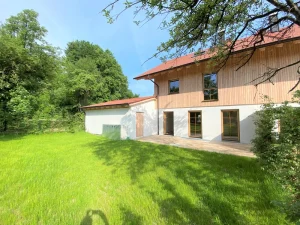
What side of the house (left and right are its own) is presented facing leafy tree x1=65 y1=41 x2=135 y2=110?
right

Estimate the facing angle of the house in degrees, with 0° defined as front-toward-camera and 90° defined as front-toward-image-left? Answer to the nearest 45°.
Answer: approximately 45°

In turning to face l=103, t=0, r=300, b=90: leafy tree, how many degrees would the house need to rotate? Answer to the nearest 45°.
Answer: approximately 45° to its left

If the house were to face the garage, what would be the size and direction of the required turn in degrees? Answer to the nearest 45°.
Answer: approximately 45° to its right
